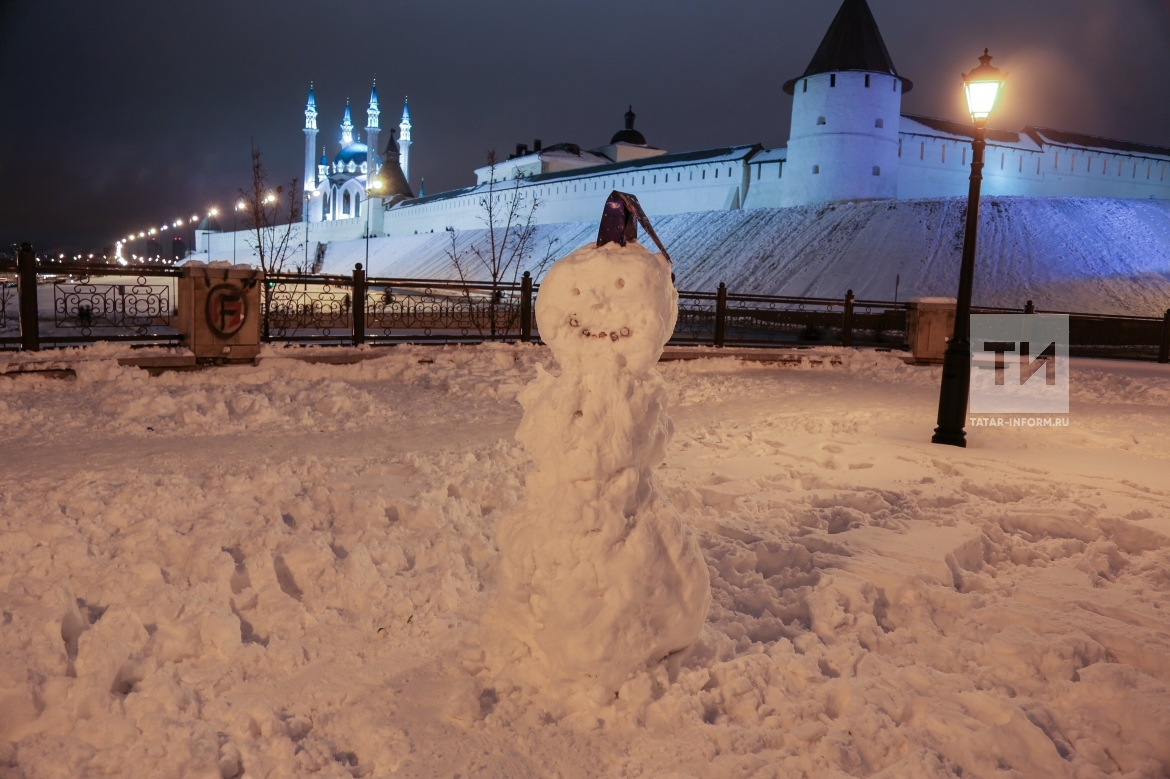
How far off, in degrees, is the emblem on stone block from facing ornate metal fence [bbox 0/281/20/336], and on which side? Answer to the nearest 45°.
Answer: approximately 135° to its right

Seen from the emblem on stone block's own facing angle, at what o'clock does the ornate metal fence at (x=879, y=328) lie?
The ornate metal fence is roughly at 8 o'clock from the emblem on stone block.

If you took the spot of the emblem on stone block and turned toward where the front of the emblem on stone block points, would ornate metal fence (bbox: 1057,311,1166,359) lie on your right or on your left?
on your left

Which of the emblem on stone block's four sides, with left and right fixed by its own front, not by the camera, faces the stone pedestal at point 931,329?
left

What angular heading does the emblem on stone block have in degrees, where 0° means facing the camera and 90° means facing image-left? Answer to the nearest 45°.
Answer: approximately 0°
